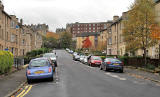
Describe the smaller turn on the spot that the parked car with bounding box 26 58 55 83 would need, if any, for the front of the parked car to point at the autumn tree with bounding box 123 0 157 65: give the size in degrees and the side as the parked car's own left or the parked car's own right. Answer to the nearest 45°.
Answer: approximately 45° to the parked car's own right

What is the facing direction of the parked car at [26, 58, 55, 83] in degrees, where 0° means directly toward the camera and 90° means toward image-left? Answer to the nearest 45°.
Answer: approximately 180°

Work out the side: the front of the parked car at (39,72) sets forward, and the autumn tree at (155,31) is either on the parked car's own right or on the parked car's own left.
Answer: on the parked car's own right

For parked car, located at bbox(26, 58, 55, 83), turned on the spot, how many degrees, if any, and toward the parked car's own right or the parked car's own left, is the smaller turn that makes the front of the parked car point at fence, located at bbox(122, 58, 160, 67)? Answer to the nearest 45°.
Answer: approximately 45° to the parked car's own right
